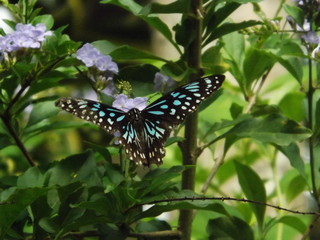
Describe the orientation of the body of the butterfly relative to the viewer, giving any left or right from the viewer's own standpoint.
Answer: facing away from the viewer
